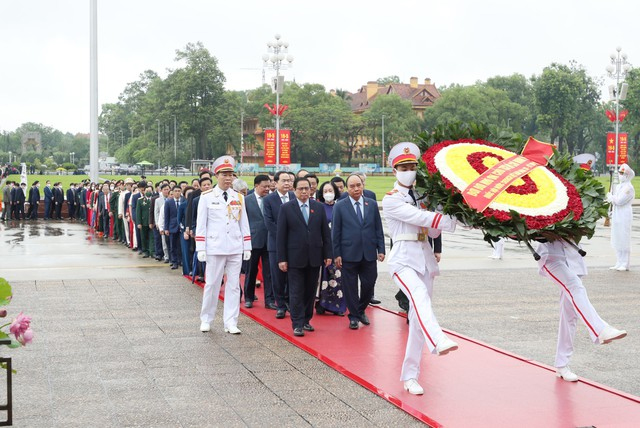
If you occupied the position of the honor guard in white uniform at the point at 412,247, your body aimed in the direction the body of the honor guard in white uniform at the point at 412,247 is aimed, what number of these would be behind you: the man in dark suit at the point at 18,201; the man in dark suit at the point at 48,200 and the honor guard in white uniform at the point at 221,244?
3

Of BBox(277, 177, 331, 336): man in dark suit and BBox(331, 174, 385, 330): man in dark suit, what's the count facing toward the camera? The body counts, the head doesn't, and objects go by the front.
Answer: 2

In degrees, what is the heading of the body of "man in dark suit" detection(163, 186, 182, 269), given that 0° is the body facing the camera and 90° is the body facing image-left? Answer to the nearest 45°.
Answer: approximately 315°

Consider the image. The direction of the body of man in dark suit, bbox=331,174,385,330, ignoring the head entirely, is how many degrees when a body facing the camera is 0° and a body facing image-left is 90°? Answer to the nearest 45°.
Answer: approximately 0°

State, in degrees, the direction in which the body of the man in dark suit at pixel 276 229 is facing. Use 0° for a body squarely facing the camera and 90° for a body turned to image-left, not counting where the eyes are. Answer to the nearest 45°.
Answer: approximately 315°
